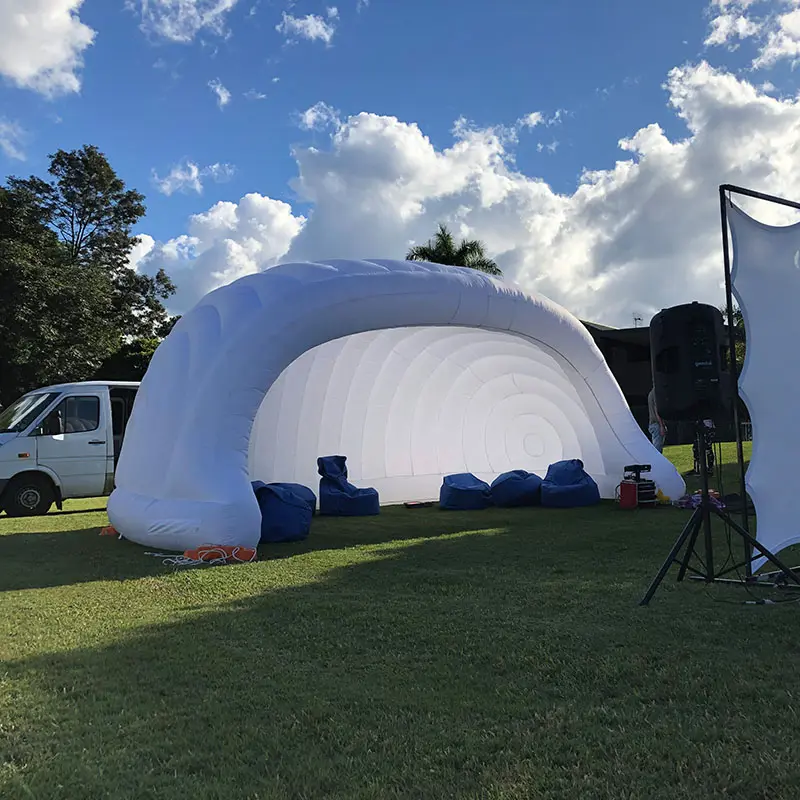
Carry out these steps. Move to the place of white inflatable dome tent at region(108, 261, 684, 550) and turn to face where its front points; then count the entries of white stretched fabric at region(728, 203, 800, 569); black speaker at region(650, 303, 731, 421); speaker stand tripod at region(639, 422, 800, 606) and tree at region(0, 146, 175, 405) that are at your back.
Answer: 1

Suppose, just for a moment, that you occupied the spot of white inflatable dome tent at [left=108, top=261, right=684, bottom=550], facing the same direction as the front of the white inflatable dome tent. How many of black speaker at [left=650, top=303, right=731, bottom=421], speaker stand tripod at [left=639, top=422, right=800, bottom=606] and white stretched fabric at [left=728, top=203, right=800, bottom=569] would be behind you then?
0

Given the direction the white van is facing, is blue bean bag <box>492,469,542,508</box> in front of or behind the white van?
behind

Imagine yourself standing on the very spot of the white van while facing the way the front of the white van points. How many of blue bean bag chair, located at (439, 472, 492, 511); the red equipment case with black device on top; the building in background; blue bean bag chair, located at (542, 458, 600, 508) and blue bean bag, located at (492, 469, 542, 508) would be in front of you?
0

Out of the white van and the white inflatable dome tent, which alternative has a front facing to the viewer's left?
the white van

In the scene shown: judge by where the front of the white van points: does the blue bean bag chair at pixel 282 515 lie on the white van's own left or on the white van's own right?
on the white van's own left

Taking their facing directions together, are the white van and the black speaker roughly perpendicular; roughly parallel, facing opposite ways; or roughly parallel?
roughly perpendicular

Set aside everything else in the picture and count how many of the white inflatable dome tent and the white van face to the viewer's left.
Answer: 1

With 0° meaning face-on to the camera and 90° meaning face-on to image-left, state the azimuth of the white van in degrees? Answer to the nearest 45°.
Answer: approximately 90°

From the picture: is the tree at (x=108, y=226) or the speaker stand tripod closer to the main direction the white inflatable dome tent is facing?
the speaker stand tripod

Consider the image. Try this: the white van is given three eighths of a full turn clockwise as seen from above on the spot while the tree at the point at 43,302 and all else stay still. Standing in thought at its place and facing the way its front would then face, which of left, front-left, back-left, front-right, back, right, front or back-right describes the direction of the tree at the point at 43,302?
front-left

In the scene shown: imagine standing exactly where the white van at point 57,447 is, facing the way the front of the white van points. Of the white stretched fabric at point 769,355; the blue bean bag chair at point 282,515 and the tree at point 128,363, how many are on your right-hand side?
1

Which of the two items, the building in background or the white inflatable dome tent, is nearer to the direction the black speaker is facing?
the white inflatable dome tent

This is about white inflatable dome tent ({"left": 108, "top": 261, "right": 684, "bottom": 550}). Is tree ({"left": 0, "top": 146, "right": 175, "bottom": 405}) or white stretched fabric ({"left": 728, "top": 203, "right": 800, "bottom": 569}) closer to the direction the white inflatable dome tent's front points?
the white stretched fabric
